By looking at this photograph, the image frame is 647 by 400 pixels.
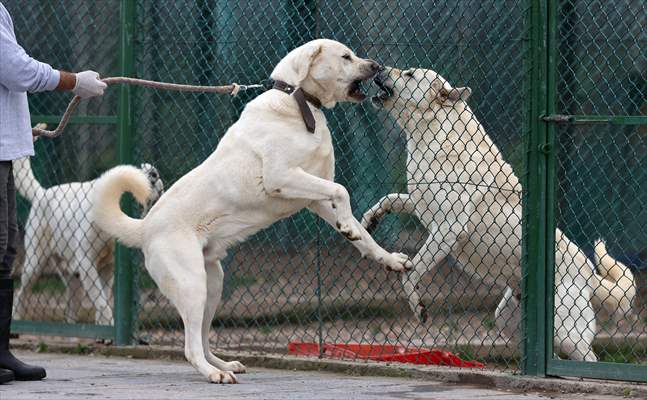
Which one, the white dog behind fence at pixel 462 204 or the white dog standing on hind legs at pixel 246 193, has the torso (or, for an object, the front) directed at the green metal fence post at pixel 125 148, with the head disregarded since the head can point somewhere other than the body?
the white dog behind fence

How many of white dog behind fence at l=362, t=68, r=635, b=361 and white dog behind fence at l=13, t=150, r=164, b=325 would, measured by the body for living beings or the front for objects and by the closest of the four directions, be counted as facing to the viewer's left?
1

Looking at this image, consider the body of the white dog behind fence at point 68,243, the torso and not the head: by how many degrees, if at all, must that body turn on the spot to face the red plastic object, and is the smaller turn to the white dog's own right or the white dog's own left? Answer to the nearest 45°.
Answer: approximately 45° to the white dog's own right

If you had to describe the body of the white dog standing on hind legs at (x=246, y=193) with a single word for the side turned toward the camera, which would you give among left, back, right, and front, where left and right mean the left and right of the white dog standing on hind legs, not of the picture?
right

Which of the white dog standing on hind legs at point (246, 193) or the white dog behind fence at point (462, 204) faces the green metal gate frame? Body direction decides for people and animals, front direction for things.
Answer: the white dog standing on hind legs

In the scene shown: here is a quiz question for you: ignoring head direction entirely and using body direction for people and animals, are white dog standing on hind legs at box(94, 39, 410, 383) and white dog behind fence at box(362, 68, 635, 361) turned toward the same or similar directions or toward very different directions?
very different directions

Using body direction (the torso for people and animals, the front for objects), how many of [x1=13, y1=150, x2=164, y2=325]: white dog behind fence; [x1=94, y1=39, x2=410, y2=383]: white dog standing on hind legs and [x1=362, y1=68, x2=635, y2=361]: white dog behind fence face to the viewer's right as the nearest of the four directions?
2

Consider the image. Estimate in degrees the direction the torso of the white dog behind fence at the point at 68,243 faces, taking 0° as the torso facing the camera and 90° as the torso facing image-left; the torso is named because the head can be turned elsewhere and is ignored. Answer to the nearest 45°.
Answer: approximately 270°
